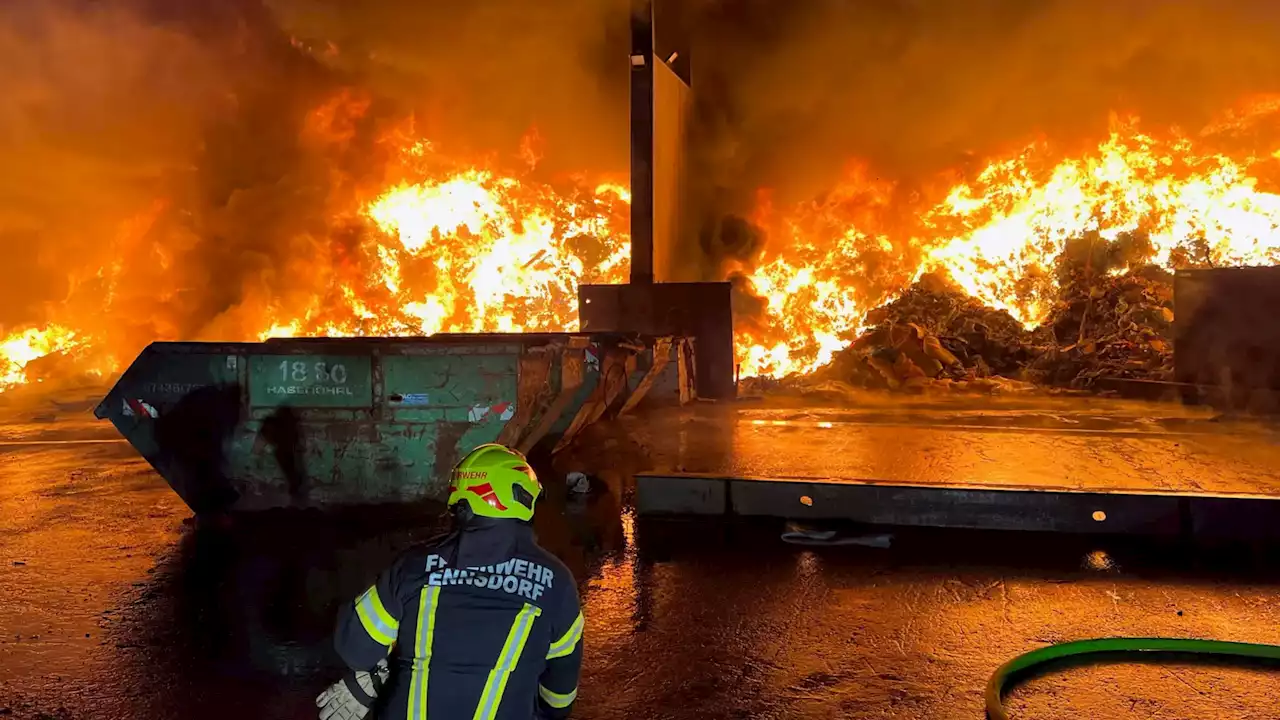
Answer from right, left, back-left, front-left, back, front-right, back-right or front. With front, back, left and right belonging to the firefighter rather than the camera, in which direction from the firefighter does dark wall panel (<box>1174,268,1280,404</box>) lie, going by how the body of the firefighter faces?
front-right

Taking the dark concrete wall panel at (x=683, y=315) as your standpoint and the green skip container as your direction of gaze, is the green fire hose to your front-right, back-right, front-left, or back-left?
front-left

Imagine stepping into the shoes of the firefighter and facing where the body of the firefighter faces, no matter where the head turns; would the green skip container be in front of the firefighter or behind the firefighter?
in front

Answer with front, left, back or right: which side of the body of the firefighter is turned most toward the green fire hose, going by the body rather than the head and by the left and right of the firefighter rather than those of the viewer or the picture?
right

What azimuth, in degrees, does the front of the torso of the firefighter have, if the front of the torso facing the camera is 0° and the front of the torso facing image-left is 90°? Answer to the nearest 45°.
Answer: approximately 180°

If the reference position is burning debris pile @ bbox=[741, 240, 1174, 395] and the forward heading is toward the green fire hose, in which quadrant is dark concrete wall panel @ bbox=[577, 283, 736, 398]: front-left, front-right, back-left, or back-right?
front-right

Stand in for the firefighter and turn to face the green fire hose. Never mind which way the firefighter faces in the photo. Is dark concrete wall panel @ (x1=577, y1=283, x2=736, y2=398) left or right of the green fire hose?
left

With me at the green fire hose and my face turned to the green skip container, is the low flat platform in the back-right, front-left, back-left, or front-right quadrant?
front-right

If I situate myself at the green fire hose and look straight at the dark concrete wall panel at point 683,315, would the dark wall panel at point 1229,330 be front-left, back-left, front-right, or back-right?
front-right

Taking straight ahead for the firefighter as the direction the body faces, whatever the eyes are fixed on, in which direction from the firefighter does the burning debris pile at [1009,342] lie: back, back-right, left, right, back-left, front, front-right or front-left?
front-right

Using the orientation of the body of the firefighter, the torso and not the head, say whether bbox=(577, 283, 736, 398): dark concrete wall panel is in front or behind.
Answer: in front

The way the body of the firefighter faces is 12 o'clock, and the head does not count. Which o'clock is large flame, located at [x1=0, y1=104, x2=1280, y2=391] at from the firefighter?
The large flame is roughly at 1 o'clock from the firefighter.
